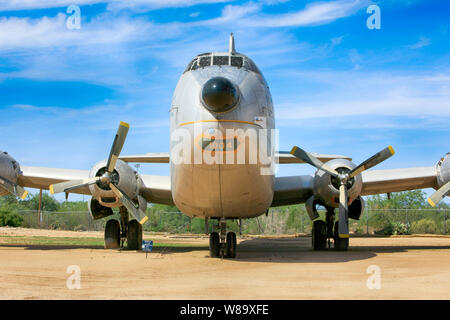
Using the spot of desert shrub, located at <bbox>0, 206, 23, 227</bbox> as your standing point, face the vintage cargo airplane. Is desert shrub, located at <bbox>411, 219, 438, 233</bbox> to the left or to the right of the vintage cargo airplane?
left

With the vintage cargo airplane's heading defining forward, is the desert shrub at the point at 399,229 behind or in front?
behind

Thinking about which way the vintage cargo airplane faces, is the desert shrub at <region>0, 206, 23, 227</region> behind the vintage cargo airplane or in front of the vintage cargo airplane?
behind

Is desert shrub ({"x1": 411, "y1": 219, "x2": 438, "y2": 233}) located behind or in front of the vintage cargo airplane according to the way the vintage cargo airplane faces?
behind

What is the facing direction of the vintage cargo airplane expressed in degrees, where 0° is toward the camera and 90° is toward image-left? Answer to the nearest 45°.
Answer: approximately 0°
